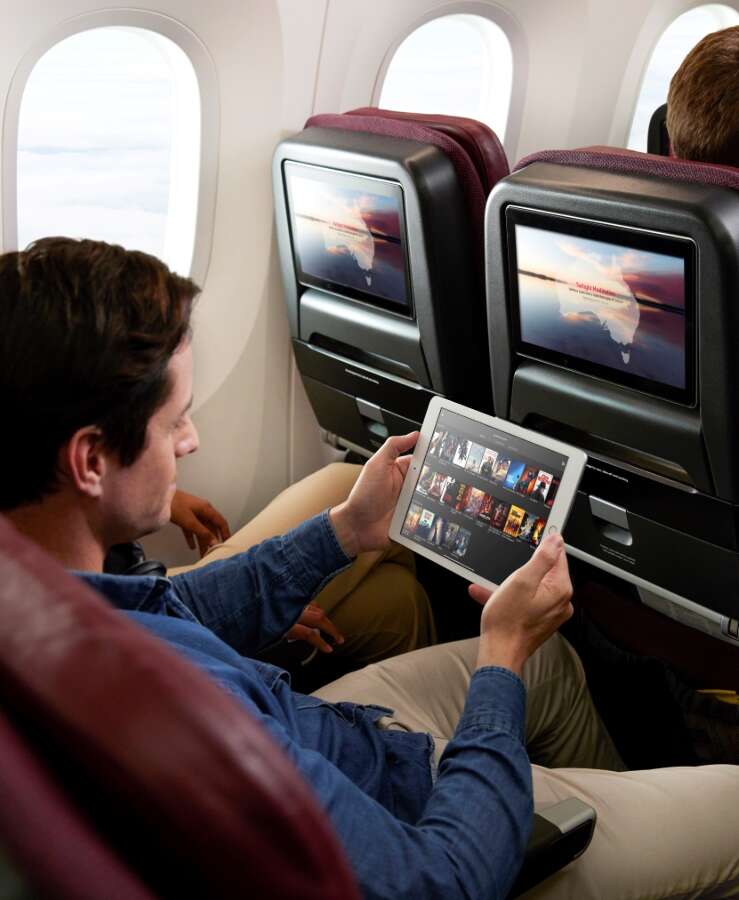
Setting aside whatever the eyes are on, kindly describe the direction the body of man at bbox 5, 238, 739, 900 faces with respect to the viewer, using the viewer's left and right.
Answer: facing away from the viewer and to the right of the viewer
